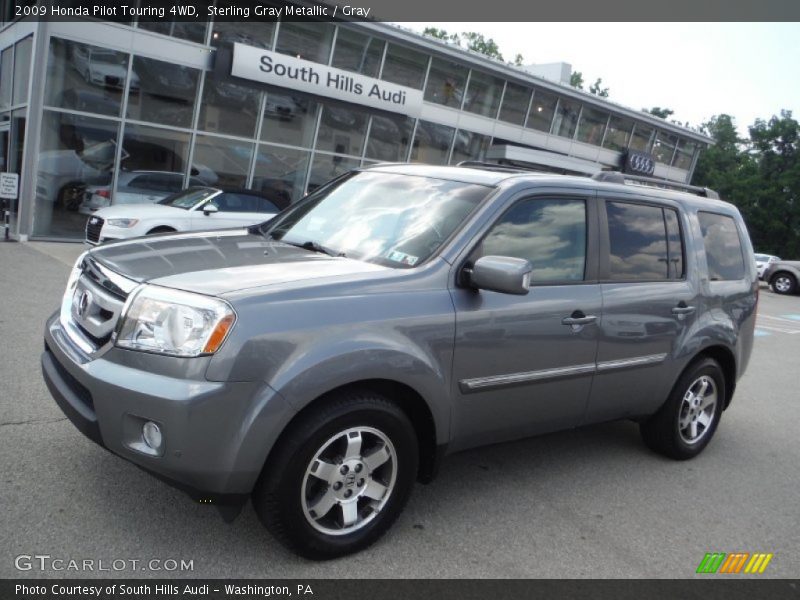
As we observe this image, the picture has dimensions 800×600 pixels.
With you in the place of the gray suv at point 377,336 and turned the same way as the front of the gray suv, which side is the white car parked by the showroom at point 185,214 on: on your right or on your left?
on your right

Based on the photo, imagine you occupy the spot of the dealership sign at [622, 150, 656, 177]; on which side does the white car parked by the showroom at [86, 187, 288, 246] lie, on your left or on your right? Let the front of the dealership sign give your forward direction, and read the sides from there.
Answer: on your right

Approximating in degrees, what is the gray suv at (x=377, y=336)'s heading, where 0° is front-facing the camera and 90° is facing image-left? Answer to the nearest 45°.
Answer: approximately 45°

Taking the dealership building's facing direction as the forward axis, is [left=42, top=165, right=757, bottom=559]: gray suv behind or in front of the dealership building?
in front

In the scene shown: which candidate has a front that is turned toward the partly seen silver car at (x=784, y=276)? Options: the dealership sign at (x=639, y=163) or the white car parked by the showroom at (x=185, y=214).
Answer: the dealership sign

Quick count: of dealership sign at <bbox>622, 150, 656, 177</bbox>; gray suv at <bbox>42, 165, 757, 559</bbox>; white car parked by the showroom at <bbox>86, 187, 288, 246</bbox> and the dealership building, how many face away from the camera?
0

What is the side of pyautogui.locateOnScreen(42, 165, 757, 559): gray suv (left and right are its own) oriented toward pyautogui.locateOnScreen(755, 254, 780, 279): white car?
back

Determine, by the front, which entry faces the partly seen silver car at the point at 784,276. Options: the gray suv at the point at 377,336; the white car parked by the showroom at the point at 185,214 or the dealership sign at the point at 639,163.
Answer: the dealership sign

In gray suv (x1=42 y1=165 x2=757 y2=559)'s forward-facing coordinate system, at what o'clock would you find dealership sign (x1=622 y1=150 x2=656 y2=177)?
The dealership sign is roughly at 5 o'clock from the gray suv.

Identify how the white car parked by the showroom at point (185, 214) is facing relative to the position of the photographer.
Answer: facing the viewer and to the left of the viewer

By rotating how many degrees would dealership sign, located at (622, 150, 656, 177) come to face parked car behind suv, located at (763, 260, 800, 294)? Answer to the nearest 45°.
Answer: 0° — it already faces it

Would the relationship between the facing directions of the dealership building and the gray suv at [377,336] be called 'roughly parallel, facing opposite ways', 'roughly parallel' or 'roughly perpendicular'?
roughly perpendicular

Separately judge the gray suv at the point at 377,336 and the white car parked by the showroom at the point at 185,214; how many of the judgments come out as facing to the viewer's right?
0
